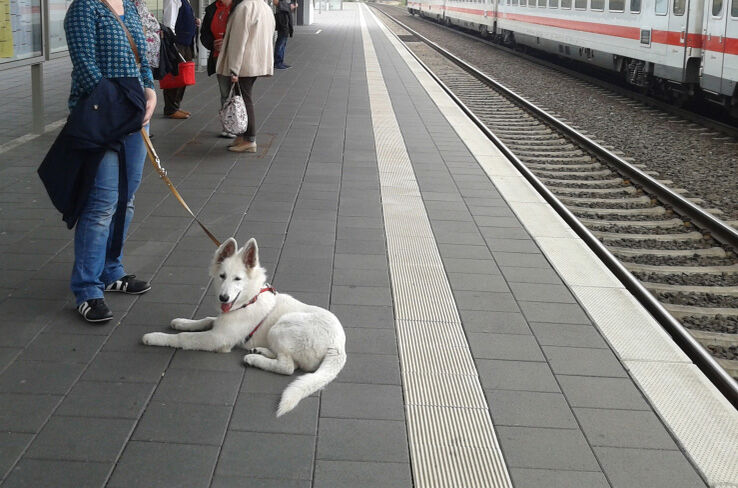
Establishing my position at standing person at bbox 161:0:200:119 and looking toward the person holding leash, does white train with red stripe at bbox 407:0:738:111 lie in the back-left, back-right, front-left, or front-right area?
back-left

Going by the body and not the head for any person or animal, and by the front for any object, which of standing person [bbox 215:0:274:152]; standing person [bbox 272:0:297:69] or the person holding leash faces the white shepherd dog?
the person holding leash

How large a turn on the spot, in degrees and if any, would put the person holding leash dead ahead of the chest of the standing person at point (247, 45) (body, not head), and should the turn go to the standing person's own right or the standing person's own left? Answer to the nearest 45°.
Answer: approximately 90° to the standing person's own left

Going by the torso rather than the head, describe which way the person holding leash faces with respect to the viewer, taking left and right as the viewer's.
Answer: facing the viewer and to the right of the viewer

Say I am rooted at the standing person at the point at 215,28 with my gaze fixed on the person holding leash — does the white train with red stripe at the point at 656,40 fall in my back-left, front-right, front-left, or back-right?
back-left

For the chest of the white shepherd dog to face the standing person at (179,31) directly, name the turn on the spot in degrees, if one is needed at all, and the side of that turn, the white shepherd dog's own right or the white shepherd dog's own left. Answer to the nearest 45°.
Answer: approximately 90° to the white shepherd dog's own right

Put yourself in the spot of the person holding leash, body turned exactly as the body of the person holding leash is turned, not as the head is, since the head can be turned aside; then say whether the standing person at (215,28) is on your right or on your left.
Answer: on your left

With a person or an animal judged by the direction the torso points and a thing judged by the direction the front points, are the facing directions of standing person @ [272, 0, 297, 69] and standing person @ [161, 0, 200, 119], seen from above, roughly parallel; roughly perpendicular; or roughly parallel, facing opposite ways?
roughly parallel

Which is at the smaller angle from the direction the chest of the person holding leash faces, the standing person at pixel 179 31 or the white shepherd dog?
the white shepherd dog

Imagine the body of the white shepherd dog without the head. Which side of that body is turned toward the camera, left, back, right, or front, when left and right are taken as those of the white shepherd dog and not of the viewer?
left
